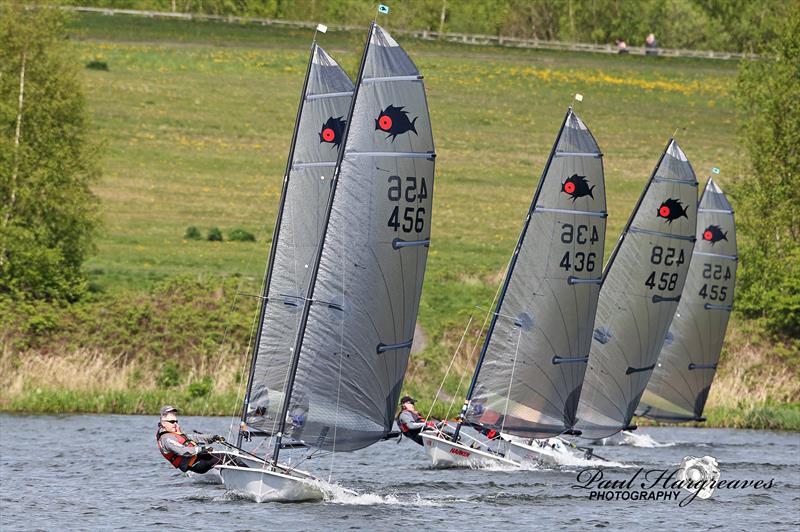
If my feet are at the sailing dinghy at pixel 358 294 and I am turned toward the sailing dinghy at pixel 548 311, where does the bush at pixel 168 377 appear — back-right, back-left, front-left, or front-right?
front-left

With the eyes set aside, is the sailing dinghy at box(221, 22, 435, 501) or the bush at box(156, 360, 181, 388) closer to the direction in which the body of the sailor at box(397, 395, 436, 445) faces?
the sailing dinghy

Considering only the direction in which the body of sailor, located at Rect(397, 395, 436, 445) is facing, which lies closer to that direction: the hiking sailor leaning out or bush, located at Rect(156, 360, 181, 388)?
the hiking sailor leaning out

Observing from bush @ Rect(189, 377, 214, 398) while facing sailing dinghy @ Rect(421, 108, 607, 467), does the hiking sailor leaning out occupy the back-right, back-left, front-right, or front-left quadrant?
front-right
